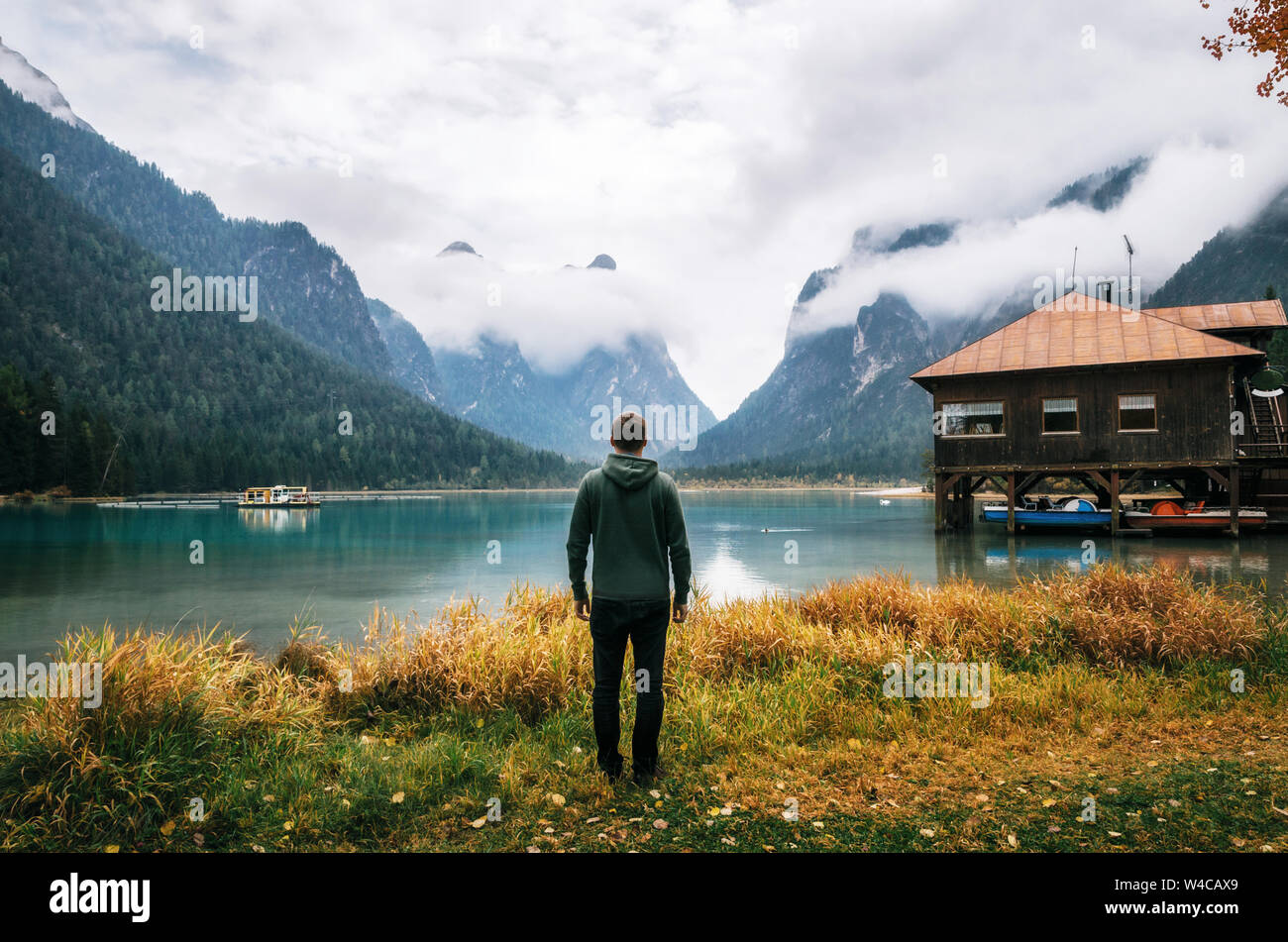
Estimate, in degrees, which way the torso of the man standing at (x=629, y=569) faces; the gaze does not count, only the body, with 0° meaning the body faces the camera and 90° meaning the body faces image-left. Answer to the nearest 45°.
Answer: approximately 180°

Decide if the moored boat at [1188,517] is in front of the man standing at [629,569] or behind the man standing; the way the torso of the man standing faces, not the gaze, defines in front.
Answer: in front

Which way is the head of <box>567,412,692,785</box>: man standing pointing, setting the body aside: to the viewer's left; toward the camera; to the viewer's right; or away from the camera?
away from the camera

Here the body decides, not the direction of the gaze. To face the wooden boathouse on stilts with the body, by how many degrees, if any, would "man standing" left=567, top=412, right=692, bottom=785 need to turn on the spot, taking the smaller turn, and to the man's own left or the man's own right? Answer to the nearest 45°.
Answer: approximately 45° to the man's own right

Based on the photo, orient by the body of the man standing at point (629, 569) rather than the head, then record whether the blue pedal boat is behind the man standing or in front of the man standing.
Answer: in front
